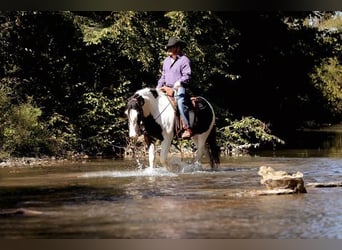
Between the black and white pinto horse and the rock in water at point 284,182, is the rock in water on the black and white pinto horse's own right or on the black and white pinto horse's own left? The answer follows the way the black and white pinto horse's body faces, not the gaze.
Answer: on the black and white pinto horse's own left

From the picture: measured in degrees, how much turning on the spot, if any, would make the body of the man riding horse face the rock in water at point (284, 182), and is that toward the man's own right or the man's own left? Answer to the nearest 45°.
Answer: approximately 90° to the man's own left

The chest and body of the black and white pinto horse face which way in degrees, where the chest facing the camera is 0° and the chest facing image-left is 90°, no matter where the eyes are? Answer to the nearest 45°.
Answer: approximately 45°

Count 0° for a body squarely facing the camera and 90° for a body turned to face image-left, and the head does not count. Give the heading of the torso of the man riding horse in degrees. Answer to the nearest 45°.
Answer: approximately 45°
